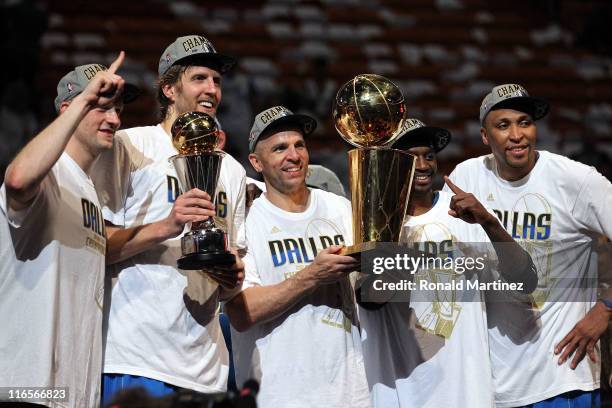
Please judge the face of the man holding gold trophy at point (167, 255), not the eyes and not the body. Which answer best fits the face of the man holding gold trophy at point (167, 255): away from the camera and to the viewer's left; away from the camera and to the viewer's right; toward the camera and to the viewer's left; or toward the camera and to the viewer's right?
toward the camera and to the viewer's right

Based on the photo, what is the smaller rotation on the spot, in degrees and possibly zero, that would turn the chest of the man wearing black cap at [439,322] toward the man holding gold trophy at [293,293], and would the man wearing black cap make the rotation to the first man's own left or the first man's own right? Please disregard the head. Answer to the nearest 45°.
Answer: approximately 45° to the first man's own right

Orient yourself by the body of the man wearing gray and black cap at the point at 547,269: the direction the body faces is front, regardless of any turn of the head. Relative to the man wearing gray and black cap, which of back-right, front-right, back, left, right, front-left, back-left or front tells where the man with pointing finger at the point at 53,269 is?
front-right

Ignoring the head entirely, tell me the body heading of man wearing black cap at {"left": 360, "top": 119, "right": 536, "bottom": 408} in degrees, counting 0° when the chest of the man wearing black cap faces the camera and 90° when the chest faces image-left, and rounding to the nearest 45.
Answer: approximately 0°

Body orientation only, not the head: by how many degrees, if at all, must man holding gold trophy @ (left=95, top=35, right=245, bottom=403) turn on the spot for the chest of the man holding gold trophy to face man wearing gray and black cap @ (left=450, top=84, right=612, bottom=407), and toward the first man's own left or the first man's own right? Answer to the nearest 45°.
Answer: approximately 45° to the first man's own left

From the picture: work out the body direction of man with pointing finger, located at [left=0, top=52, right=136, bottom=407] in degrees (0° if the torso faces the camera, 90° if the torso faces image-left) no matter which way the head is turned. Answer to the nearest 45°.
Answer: approximately 315°

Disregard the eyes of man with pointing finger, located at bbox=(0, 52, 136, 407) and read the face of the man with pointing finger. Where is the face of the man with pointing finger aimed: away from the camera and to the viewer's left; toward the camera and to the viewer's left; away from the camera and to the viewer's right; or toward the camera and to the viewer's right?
toward the camera and to the viewer's right

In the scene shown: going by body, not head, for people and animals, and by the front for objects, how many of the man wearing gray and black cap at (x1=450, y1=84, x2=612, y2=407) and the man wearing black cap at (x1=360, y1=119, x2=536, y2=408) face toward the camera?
2

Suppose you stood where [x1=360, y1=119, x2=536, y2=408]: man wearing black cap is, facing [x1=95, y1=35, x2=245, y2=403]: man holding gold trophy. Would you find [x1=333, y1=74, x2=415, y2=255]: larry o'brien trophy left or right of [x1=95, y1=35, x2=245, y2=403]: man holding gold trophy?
left
